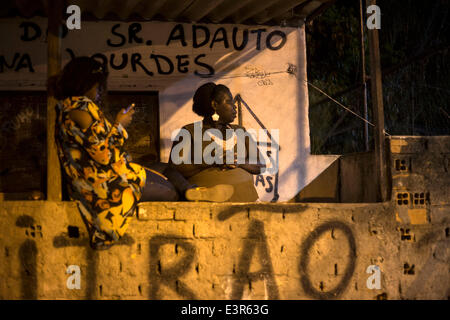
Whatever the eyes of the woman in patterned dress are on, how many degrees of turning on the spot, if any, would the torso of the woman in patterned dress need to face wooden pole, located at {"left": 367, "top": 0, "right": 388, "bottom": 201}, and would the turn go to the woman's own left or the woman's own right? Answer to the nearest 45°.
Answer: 0° — they already face it

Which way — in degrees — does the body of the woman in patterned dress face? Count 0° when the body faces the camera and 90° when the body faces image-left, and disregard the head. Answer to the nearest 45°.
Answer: approximately 270°
